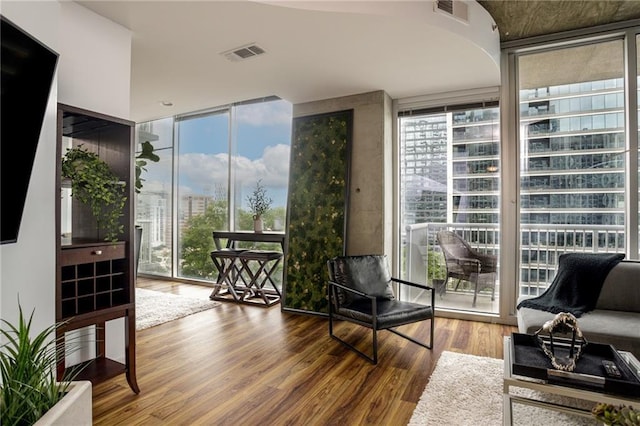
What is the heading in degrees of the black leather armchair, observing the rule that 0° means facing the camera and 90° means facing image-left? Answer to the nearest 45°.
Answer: approximately 315°

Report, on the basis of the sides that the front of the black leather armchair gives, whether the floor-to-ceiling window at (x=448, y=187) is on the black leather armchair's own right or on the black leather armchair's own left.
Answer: on the black leather armchair's own left

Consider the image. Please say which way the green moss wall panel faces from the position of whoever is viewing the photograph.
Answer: facing the viewer and to the left of the viewer

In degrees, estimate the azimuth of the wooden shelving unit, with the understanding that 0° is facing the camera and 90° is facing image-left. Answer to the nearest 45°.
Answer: approximately 315°

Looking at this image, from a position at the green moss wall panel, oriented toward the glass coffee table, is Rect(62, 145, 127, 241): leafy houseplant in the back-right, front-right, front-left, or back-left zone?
front-right

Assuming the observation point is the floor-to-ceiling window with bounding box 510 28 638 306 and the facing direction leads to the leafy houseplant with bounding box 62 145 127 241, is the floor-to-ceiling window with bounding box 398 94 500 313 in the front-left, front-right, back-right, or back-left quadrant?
front-right

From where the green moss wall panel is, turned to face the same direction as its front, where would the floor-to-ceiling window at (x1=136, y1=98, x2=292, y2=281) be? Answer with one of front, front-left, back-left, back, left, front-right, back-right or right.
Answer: right

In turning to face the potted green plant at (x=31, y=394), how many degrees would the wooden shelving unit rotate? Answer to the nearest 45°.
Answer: approximately 45° to its right

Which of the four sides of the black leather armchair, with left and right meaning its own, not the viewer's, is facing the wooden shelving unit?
right

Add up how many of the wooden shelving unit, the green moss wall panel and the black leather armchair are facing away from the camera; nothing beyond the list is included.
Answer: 0

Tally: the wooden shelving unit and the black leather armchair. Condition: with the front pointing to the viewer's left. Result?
0
